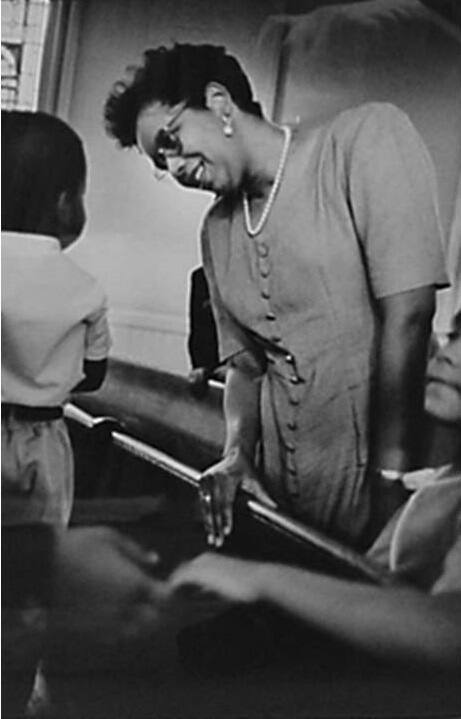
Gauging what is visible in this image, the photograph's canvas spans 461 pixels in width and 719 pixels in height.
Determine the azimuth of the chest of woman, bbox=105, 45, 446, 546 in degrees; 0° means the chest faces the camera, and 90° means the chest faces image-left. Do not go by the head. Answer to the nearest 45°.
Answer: approximately 45°

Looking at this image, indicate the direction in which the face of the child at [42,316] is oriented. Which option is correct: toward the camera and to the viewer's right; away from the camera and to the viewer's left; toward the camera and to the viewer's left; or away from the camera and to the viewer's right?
away from the camera and to the viewer's right
